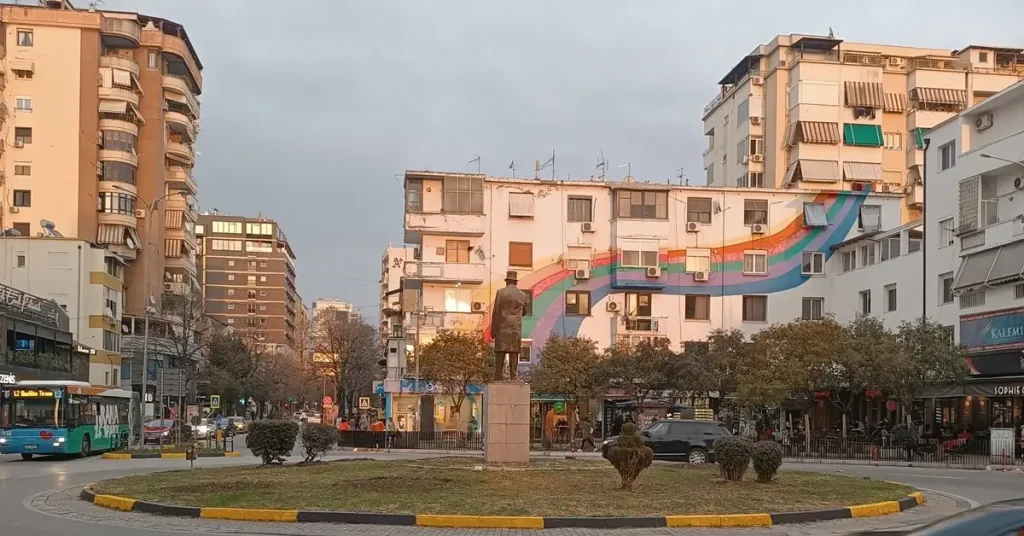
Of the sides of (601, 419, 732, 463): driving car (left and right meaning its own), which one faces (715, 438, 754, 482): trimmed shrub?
left

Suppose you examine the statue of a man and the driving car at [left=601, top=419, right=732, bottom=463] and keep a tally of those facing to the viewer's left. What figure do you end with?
1

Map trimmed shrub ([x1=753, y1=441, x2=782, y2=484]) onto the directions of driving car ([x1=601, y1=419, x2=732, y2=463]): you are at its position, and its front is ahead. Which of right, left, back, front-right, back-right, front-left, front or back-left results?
left

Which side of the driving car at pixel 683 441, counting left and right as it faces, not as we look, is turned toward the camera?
left

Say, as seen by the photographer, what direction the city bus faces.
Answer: facing the viewer and to the left of the viewer

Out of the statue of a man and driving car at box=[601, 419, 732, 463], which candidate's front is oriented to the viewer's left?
the driving car

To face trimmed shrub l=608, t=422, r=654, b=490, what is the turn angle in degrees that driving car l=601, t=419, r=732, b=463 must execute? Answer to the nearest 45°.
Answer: approximately 90° to its left
